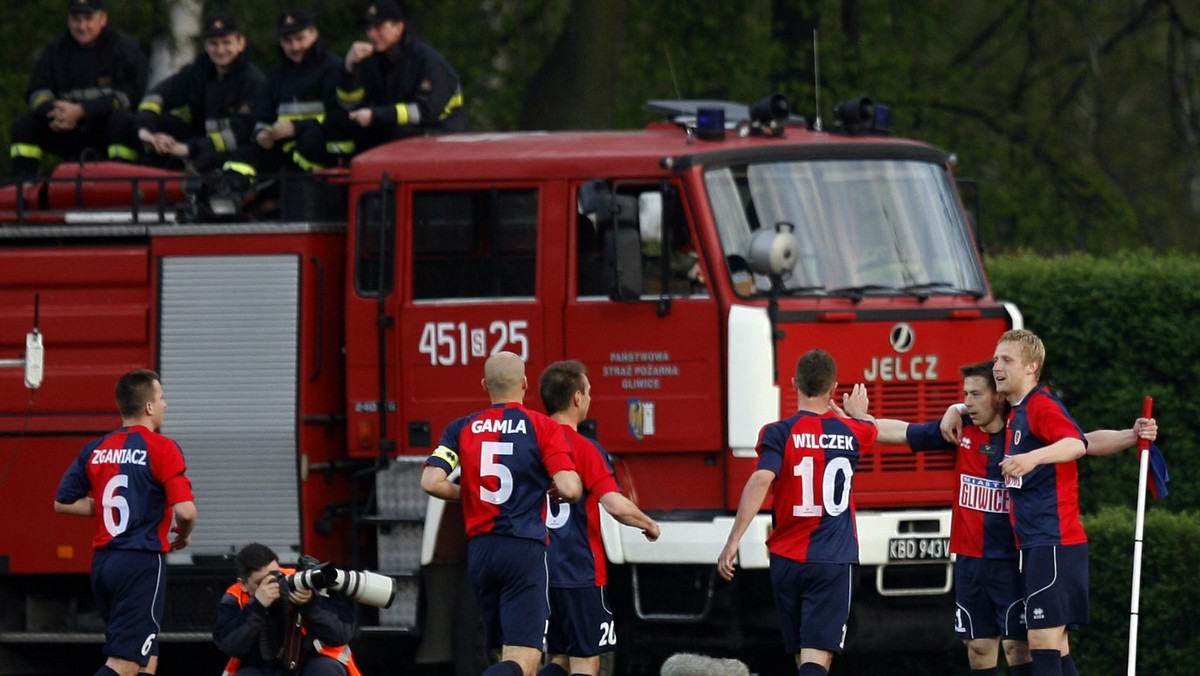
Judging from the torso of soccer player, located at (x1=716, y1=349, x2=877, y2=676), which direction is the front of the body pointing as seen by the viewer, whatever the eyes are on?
away from the camera

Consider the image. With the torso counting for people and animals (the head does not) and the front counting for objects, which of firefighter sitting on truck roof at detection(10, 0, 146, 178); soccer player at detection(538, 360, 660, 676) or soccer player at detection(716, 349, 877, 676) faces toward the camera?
the firefighter sitting on truck roof

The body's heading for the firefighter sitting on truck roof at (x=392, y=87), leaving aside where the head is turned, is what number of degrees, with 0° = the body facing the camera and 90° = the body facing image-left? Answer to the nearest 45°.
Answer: approximately 45°

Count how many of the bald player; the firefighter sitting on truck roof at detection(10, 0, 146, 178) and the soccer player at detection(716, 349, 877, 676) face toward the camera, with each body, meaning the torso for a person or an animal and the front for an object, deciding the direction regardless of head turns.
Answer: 1

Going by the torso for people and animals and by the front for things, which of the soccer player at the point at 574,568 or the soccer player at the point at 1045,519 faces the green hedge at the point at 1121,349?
the soccer player at the point at 574,568

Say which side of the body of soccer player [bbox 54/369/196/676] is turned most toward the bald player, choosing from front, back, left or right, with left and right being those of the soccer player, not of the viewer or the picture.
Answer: right

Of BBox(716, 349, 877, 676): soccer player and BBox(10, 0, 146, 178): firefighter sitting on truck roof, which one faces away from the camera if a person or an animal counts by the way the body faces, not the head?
the soccer player

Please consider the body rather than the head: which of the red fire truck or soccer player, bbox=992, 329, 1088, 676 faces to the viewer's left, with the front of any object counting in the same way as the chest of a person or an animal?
the soccer player

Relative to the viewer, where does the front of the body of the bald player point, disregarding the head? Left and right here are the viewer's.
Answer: facing away from the viewer
